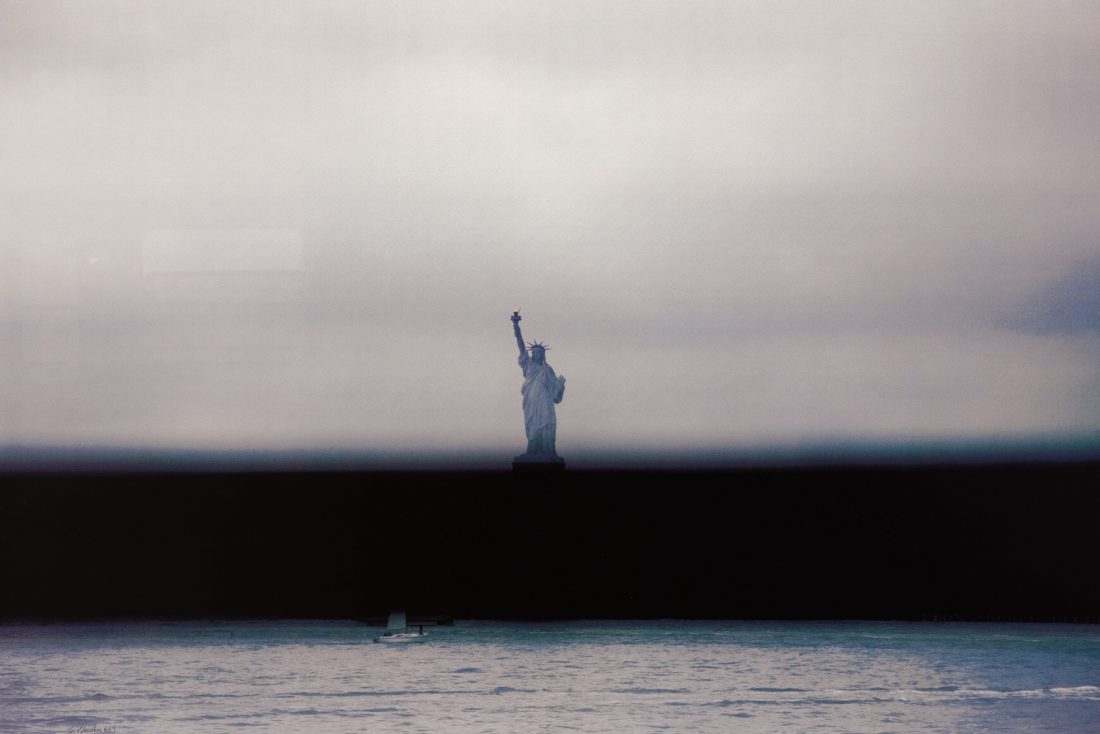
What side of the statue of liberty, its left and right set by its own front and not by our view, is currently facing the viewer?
front
